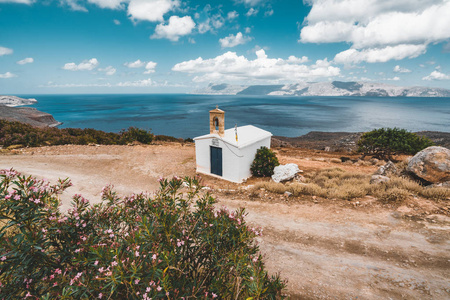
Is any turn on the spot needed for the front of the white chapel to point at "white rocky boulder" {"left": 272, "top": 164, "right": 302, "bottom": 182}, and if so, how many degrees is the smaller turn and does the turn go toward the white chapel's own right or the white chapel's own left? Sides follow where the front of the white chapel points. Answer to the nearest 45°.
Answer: approximately 135° to the white chapel's own left

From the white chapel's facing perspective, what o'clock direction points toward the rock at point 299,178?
The rock is roughly at 8 o'clock from the white chapel.

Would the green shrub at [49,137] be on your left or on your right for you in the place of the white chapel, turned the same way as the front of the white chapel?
on your right

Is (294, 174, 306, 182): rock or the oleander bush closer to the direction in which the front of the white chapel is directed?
the oleander bush

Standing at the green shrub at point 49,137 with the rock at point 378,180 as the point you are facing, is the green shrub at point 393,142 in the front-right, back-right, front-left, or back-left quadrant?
front-left

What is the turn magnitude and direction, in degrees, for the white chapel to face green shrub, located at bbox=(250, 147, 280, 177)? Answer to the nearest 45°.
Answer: approximately 135° to its left

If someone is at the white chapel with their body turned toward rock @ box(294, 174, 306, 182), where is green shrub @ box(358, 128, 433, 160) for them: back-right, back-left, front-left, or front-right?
front-left

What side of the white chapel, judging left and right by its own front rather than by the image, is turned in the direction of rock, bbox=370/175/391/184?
left

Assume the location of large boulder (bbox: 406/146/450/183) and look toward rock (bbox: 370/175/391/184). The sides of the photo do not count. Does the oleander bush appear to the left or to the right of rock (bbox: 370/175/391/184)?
left
